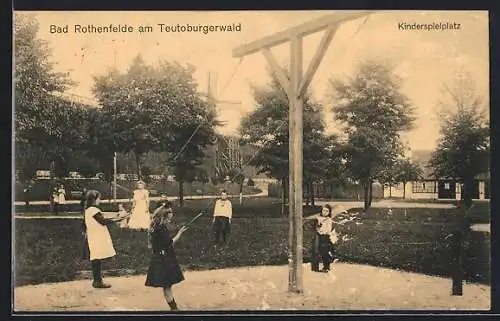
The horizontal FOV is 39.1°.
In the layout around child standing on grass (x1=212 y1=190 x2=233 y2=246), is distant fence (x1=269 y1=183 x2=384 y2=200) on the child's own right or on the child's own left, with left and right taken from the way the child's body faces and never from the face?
on the child's own left

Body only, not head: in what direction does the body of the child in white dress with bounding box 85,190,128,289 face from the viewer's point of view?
to the viewer's right

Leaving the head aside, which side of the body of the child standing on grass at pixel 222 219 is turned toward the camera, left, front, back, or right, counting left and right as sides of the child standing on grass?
front

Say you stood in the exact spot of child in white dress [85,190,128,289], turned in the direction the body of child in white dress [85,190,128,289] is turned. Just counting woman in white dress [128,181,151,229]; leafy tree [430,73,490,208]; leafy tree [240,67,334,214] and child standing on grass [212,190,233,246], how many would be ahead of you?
4

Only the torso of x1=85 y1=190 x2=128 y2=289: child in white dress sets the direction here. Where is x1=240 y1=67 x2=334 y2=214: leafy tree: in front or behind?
in front

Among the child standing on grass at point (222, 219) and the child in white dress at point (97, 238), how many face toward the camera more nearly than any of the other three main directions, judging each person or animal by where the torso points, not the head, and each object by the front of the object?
1

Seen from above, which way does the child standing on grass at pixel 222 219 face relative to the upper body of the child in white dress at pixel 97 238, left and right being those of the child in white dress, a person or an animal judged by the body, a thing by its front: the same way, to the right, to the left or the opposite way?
to the right

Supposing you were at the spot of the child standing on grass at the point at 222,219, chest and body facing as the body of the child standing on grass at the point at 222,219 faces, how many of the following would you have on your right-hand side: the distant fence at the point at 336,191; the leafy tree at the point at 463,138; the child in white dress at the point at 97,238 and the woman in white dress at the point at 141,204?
2

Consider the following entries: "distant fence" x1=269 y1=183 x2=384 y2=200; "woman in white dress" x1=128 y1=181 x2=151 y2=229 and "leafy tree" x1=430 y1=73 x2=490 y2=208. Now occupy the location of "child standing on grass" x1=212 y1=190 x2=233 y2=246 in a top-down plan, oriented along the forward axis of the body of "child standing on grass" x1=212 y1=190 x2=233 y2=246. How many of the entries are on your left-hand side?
2
